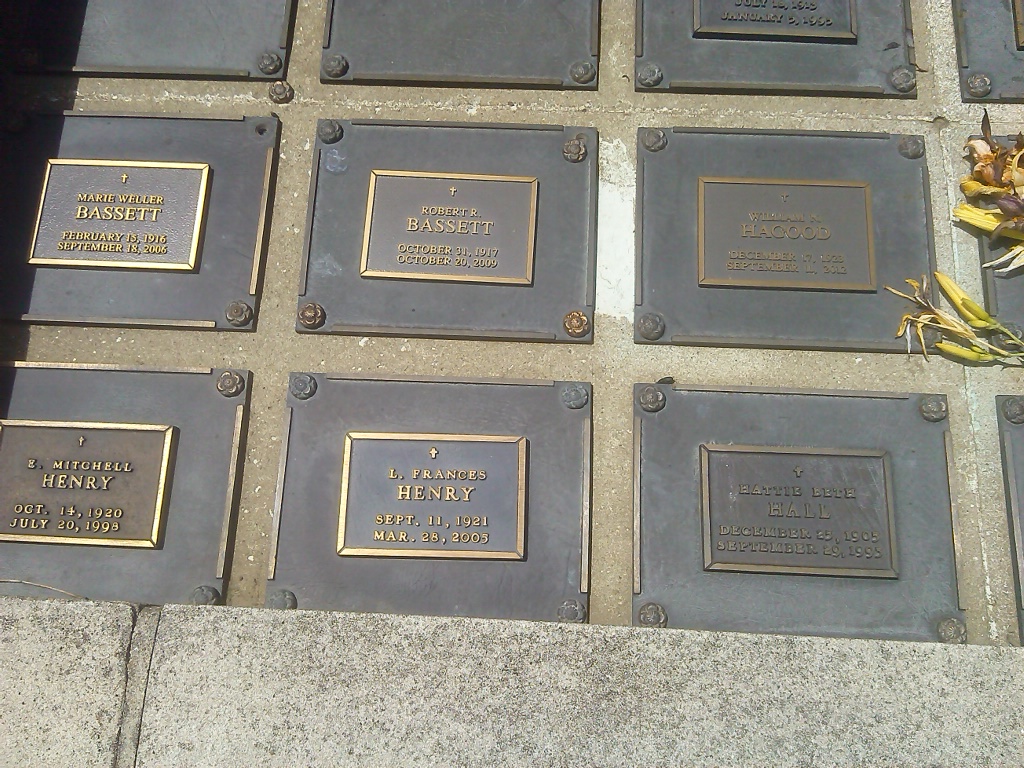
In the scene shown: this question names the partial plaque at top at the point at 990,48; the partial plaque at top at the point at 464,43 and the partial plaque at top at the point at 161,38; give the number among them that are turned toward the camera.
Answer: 3

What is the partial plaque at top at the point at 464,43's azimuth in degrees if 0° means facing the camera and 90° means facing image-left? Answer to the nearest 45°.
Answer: approximately 0°

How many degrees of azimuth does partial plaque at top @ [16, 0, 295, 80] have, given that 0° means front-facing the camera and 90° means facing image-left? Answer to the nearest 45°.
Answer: approximately 0°

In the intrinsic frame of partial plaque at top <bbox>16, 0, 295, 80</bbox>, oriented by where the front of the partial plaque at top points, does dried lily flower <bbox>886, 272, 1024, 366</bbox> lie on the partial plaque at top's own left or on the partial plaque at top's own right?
on the partial plaque at top's own left
